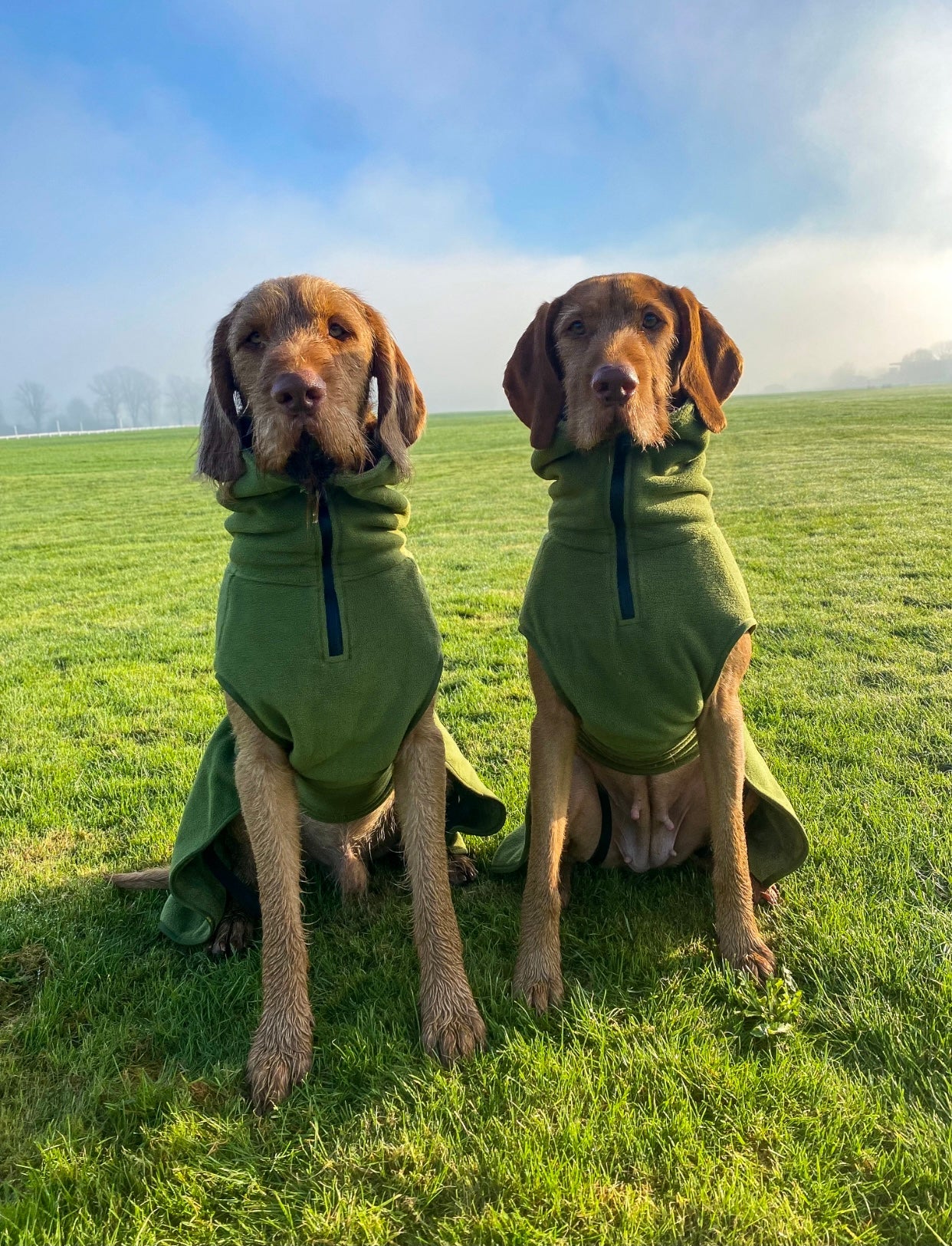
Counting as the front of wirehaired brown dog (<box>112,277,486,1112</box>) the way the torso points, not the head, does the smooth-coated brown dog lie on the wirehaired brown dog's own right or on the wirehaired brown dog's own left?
on the wirehaired brown dog's own left

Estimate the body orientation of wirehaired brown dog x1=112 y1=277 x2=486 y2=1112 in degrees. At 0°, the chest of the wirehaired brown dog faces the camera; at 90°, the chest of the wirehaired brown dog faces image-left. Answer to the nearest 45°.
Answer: approximately 0°

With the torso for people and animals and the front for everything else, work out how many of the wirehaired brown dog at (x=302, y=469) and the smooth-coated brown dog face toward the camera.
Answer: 2

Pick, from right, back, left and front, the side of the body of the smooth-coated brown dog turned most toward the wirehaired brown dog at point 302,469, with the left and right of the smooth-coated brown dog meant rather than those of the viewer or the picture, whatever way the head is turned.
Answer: right

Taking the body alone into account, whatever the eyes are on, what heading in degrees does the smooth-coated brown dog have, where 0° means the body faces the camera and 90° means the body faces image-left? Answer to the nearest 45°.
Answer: approximately 0°
